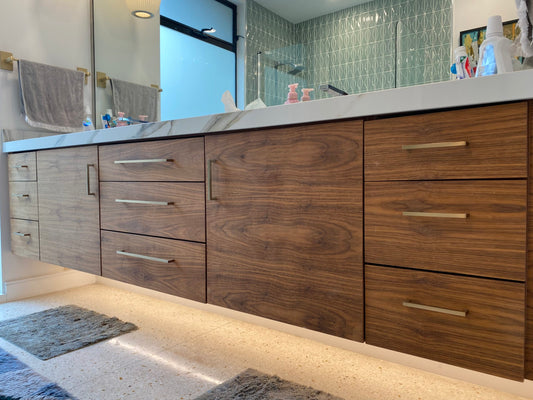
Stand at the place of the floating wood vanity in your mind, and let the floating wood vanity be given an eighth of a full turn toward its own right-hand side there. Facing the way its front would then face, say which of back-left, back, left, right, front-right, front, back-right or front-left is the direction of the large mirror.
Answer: right

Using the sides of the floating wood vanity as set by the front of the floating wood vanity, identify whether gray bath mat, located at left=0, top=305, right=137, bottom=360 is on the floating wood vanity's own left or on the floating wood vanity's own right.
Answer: on the floating wood vanity's own right

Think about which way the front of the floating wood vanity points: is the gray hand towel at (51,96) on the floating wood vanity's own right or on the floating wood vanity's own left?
on the floating wood vanity's own right

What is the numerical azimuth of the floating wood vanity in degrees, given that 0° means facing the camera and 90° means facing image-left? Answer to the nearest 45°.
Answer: approximately 45°

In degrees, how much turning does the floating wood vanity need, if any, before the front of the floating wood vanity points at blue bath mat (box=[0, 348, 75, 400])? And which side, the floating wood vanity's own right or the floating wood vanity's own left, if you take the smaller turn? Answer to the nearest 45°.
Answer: approximately 45° to the floating wood vanity's own right
